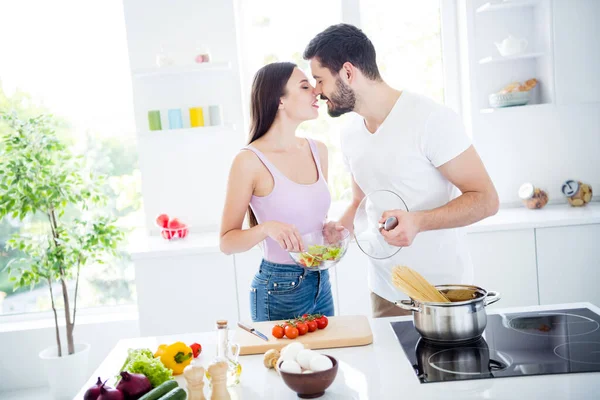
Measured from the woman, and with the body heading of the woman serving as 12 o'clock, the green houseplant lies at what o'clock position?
The green houseplant is roughly at 6 o'clock from the woman.

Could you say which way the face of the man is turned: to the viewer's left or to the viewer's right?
to the viewer's left

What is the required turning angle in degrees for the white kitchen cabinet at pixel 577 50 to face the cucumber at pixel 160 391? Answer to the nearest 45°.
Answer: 0° — it already faces it

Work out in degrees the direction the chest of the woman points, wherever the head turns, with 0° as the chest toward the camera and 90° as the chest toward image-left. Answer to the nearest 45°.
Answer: approximately 315°

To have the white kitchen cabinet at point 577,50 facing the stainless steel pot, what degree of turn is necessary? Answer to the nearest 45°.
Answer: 0° — it already faces it

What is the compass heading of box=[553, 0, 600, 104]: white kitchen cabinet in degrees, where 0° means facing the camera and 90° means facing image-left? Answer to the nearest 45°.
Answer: approximately 0°

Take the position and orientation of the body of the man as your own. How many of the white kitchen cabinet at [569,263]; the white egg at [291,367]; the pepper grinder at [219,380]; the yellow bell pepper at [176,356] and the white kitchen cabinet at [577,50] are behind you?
2

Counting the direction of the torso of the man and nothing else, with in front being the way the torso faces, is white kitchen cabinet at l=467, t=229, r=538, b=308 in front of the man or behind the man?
behind

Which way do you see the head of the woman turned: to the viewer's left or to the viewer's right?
to the viewer's right

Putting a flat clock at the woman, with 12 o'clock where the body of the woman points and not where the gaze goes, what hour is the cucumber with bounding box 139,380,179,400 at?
The cucumber is roughly at 2 o'clock from the woman.

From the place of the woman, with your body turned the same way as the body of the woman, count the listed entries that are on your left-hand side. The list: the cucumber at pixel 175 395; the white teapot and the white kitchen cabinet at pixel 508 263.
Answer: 2

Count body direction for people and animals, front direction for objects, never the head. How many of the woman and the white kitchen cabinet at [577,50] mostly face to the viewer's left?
0

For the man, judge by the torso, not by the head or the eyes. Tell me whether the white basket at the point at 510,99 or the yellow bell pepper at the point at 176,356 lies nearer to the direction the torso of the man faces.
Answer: the yellow bell pepper

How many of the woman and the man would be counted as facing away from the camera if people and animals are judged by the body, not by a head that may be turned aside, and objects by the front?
0

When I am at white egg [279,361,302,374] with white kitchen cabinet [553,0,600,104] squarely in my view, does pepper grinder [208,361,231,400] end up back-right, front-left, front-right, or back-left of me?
back-left

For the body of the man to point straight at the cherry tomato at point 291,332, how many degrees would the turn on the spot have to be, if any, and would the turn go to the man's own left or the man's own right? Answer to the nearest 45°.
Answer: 0° — they already face it
